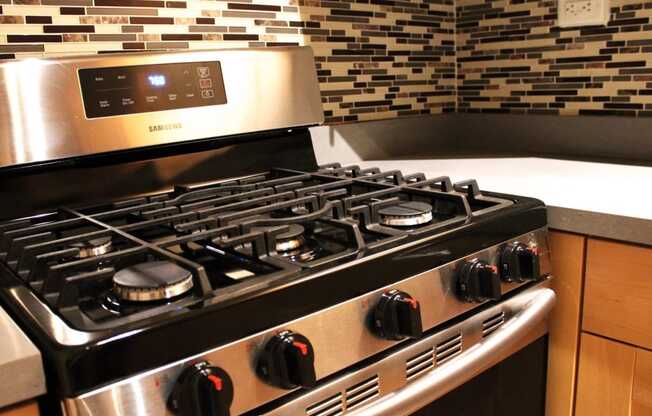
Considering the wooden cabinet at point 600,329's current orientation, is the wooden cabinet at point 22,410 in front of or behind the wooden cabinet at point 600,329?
in front

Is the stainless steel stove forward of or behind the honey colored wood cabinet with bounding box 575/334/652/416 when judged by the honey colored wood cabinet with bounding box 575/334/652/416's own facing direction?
forward

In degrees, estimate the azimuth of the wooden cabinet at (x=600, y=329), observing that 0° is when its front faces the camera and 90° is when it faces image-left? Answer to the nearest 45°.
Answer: approximately 45°

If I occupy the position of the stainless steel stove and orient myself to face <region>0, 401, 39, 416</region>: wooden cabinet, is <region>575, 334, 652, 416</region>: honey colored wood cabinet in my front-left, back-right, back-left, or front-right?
back-left
